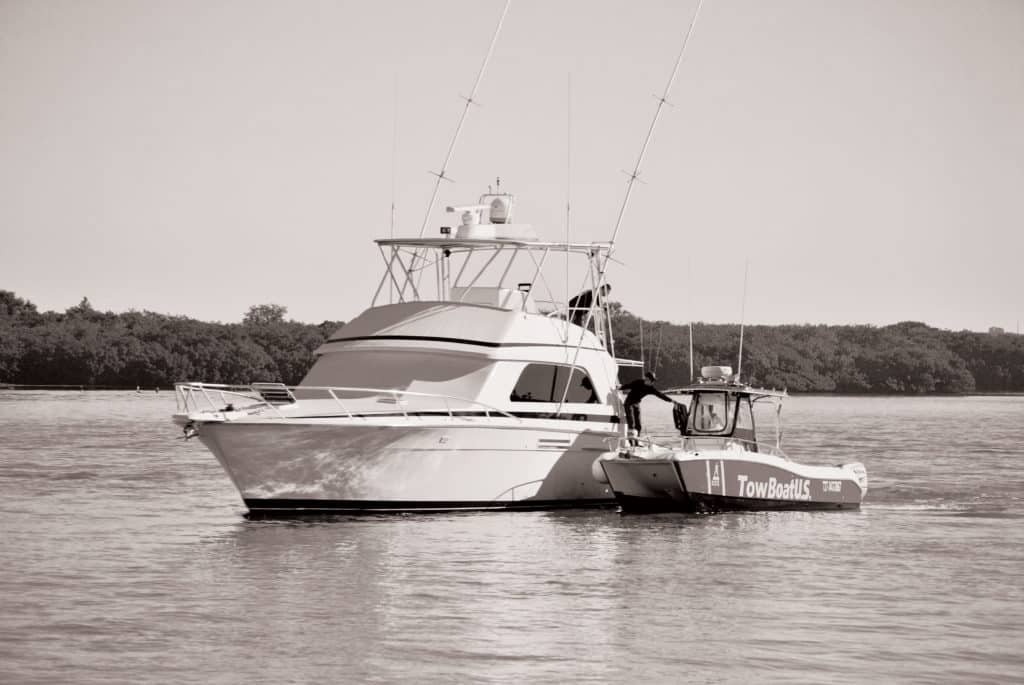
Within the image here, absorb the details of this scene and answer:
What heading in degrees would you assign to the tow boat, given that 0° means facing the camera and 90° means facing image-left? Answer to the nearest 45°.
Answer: approximately 45°

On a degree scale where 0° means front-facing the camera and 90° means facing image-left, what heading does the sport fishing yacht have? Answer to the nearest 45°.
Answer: approximately 45°

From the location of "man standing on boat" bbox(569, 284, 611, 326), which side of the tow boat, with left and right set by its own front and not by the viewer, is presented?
right

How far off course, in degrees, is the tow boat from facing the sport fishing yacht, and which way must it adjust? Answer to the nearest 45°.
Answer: approximately 45° to its right
